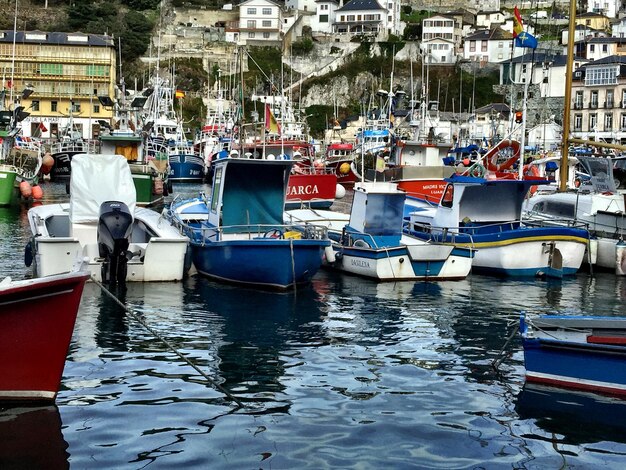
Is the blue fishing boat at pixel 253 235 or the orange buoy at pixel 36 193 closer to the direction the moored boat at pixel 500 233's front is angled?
the orange buoy

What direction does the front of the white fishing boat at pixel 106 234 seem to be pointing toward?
away from the camera

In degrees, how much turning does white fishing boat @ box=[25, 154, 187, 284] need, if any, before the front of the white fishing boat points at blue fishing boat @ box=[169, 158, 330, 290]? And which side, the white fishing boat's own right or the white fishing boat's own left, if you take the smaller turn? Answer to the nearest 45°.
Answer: approximately 90° to the white fishing boat's own right

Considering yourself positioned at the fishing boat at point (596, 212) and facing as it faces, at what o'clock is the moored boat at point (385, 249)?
The moored boat is roughly at 9 o'clock from the fishing boat.

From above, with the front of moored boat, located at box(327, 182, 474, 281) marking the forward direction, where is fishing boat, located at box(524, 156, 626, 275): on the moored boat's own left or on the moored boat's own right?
on the moored boat's own right

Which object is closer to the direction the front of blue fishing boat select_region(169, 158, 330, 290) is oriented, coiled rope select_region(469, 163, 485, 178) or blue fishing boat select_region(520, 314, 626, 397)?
the coiled rope

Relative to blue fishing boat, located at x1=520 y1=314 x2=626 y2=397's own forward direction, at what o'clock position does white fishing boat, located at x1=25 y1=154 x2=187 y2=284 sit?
The white fishing boat is roughly at 1 o'clock from the blue fishing boat.

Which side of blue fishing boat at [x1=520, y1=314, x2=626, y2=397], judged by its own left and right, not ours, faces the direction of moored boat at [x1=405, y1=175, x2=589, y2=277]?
right

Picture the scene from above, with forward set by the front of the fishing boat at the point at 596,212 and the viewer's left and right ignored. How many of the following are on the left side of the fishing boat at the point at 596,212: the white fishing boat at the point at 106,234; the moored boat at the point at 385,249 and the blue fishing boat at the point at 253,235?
3

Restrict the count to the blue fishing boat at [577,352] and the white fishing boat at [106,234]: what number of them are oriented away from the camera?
1

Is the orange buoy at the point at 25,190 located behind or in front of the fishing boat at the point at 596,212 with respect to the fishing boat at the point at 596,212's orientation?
in front

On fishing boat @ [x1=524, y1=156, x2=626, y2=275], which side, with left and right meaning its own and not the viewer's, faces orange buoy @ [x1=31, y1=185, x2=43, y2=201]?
front

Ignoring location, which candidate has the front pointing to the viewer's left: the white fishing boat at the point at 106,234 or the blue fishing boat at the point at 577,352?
the blue fishing boat

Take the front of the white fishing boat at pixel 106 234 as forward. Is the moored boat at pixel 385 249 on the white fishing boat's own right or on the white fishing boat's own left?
on the white fishing boat's own right
